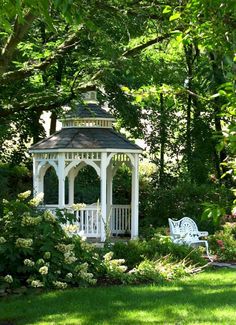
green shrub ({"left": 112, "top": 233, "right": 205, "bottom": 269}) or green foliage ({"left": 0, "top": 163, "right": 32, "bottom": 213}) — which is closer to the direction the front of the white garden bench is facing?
the green shrub

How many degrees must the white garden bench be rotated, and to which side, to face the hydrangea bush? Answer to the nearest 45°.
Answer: approximately 90° to its right

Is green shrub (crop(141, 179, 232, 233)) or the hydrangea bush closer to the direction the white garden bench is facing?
the hydrangea bush
